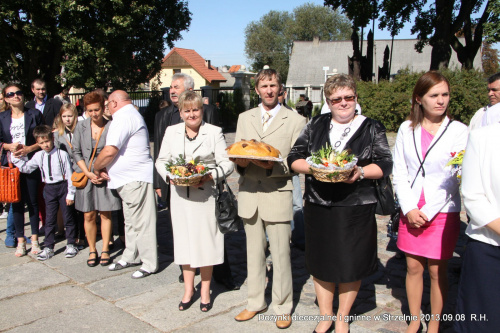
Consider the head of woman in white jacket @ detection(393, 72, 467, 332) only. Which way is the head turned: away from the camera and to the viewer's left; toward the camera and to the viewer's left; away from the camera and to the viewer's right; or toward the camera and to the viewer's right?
toward the camera and to the viewer's right

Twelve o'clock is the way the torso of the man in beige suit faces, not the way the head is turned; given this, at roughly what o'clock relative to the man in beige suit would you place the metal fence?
The metal fence is roughly at 6 o'clock from the man in beige suit.

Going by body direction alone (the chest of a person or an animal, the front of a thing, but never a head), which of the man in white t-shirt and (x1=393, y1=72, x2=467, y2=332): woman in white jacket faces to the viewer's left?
the man in white t-shirt

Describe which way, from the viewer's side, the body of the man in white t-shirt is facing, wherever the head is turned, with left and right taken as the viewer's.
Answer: facing to the left of the viewer

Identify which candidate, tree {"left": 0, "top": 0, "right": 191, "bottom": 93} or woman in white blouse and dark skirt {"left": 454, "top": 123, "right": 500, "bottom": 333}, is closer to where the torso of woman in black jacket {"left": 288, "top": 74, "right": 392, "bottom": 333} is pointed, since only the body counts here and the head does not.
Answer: the woman in white blouse and dark skirt

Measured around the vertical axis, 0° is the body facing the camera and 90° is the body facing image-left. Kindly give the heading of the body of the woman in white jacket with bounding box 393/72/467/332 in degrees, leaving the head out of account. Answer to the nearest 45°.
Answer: approximately 0°

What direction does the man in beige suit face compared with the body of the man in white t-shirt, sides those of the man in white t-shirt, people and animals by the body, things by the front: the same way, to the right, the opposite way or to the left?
to the left

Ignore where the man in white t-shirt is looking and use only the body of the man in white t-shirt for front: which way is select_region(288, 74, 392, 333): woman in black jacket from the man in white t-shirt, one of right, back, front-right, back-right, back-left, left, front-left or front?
back-left

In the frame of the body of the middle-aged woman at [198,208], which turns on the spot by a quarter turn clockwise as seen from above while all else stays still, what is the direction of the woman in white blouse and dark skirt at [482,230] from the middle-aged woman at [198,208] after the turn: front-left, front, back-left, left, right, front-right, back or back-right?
back-left
